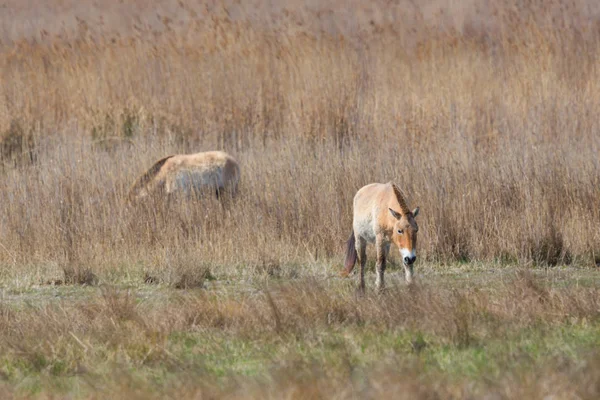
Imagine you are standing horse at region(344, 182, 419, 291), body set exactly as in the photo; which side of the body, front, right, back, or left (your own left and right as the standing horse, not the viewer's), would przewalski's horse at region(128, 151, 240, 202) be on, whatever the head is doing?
back

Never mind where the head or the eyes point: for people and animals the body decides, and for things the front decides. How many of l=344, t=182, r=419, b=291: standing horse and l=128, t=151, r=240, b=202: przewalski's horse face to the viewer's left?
1

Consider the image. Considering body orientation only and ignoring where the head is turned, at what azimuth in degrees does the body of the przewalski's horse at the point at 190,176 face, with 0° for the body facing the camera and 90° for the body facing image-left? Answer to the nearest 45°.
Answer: approximately 90°

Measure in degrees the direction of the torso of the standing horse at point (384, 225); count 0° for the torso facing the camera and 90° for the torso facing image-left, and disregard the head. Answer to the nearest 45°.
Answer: approximately 315°

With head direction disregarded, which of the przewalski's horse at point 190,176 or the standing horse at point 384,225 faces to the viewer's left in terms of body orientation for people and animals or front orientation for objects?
the przewalski's horse

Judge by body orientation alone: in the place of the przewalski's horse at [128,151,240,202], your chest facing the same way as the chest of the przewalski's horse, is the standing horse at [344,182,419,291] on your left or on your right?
on your left
